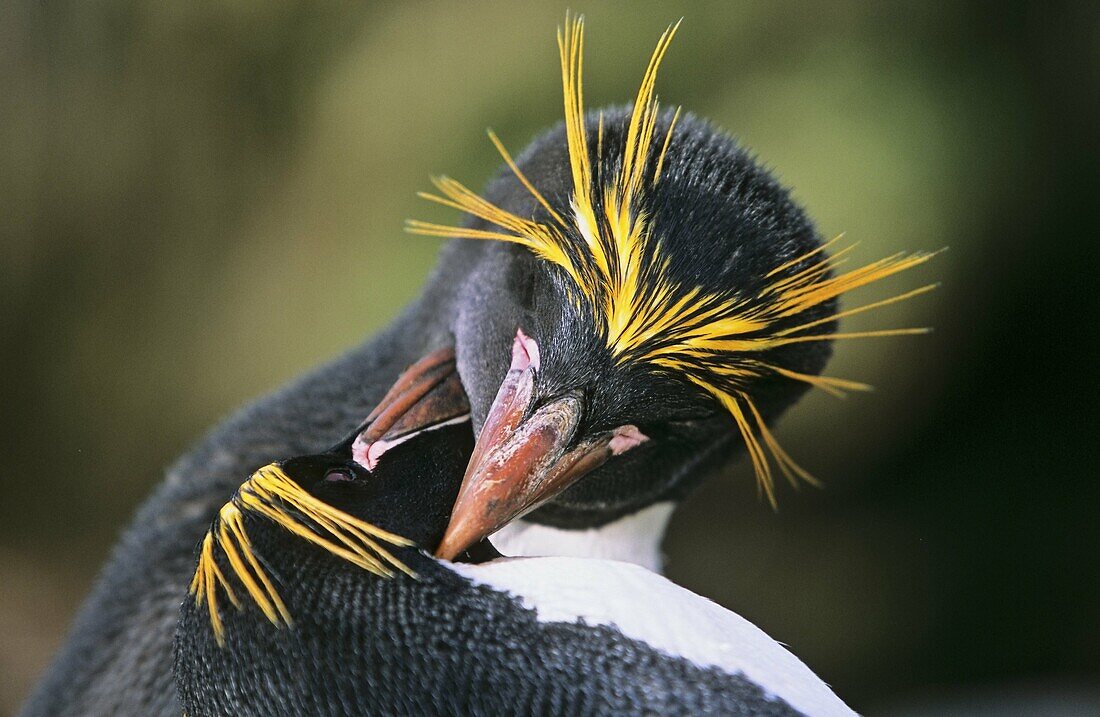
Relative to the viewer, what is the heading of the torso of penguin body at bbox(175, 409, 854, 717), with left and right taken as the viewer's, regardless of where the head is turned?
facing to the right of the viewer
